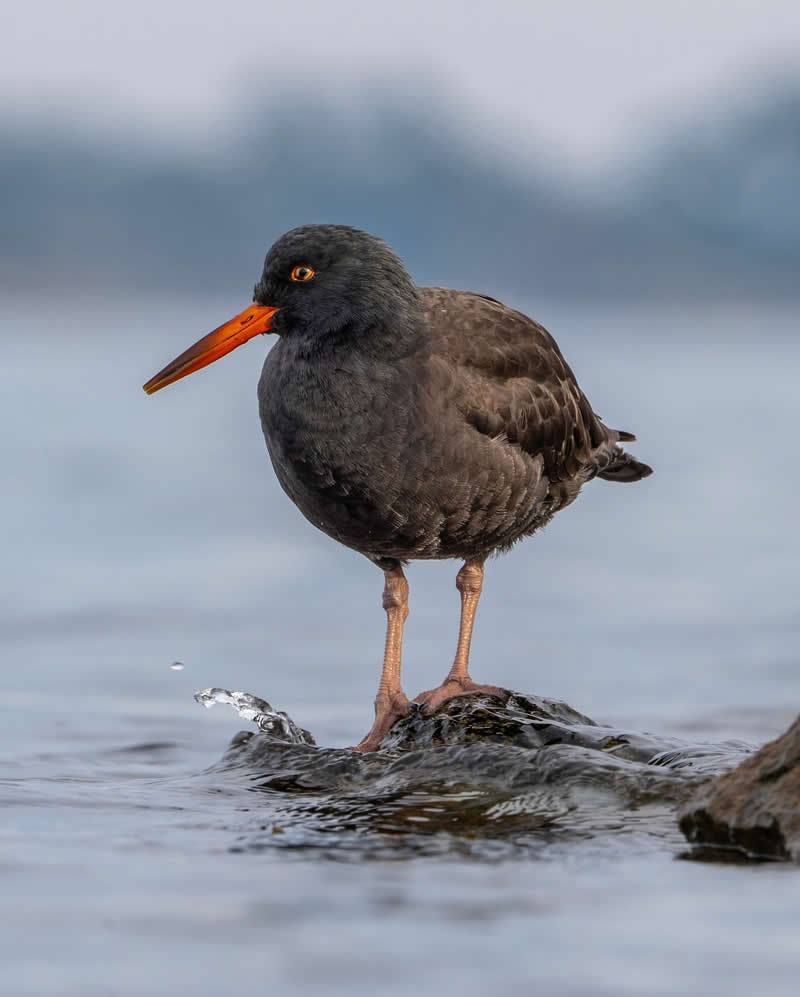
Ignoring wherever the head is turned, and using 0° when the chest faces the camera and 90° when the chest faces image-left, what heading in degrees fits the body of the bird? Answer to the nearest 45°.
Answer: approximately 45°
